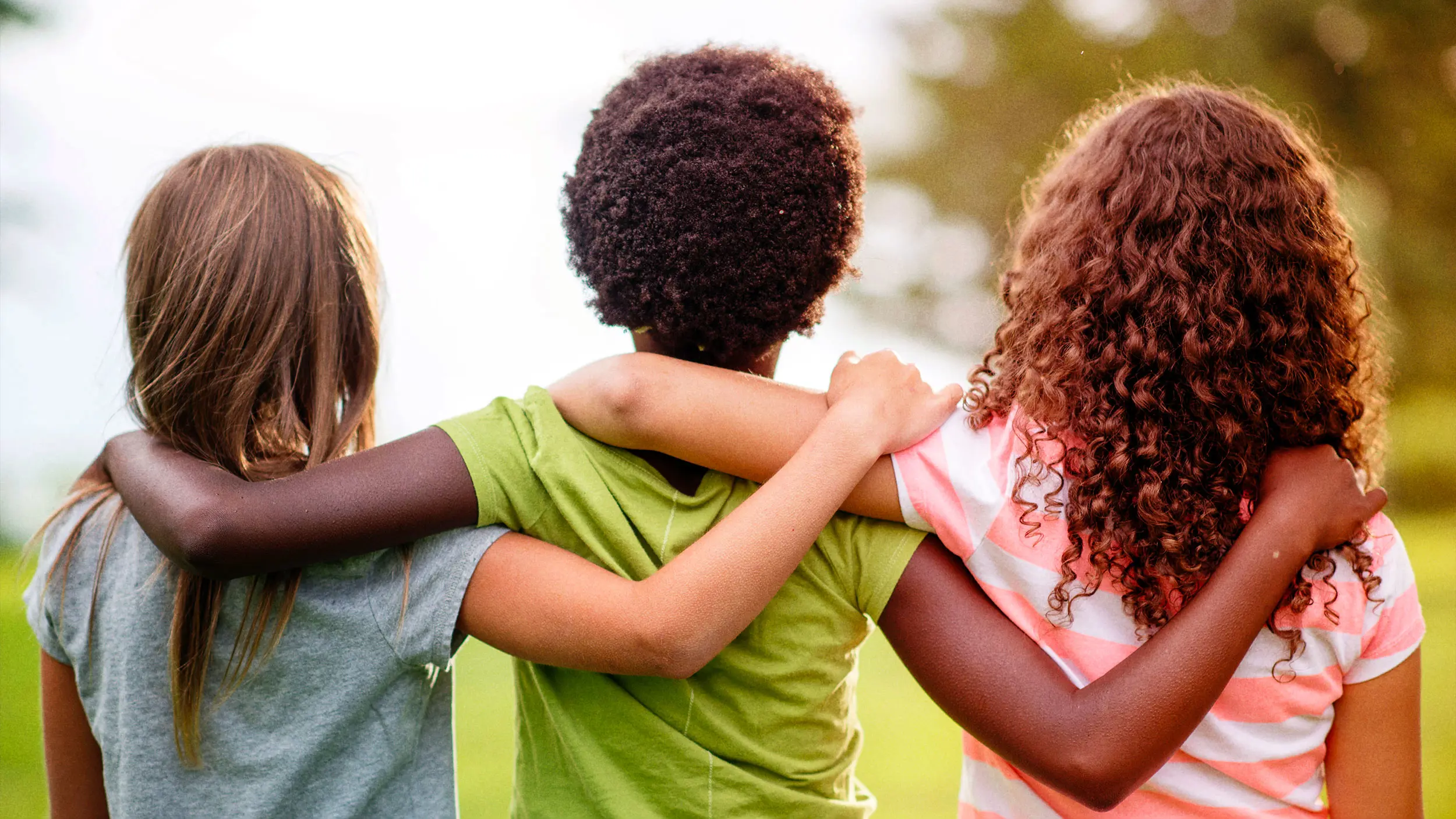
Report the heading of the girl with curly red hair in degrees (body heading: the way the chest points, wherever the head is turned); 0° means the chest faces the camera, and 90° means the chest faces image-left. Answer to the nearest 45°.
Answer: approximately 180°

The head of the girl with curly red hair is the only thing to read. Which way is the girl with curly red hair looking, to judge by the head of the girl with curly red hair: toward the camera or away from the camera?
away from the camera
